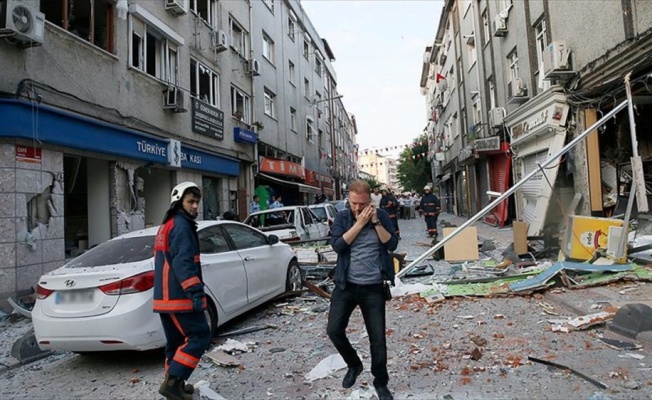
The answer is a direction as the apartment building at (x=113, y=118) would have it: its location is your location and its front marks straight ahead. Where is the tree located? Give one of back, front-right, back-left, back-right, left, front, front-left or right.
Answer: left

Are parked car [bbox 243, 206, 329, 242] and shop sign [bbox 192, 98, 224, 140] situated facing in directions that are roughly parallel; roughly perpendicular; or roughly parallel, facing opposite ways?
roughly perpendicular

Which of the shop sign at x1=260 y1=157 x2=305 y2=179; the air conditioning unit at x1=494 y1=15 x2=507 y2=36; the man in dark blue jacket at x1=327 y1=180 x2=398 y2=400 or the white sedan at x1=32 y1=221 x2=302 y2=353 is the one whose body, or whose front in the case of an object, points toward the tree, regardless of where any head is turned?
the white sedan

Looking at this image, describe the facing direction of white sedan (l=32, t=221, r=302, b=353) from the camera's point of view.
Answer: facing away from the viewer and to the right of the viewer

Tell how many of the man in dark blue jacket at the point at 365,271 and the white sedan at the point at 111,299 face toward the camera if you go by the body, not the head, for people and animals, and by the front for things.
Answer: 1

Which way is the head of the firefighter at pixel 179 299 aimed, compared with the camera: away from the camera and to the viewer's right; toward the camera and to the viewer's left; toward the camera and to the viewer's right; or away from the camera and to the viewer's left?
toward the camera and to the viewer's right

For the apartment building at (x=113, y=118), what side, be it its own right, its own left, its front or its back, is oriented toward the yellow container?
front

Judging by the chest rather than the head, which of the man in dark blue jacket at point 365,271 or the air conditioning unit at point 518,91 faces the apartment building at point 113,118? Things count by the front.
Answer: the air conditioning unit
